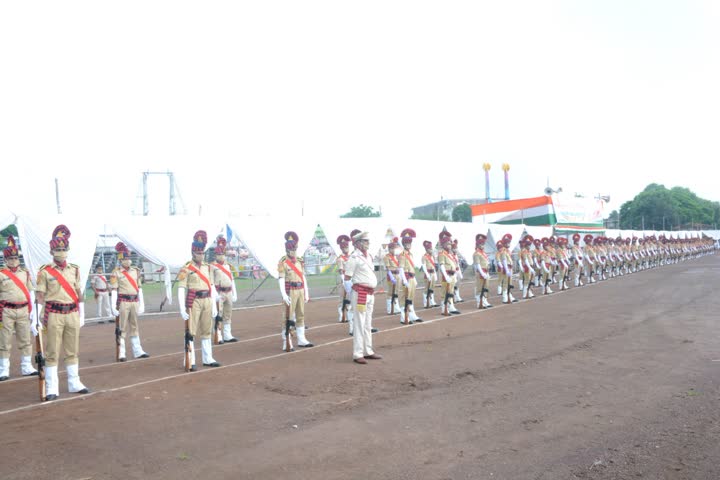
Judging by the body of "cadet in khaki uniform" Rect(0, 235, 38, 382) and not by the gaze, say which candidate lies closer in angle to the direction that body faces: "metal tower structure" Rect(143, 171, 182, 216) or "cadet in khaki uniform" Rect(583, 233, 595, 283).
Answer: the cadet in khaki uniform

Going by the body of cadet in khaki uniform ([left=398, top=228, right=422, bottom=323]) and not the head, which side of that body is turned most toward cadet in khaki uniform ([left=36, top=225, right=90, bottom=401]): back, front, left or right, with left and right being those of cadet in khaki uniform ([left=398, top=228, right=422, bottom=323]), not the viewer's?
right

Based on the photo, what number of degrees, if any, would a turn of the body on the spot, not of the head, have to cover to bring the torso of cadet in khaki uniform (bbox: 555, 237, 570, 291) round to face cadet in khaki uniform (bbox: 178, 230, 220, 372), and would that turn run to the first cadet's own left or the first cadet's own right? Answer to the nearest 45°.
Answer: approximately 45° to the first cadet's own right

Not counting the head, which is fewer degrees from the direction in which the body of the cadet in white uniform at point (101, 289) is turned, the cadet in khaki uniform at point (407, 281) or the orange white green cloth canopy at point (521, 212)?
the cadet in khaki uniform

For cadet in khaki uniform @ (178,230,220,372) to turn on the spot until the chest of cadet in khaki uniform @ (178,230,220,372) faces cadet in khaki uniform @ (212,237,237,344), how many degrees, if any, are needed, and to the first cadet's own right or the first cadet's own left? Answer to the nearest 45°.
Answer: approximately 135° to the first cadet's own left

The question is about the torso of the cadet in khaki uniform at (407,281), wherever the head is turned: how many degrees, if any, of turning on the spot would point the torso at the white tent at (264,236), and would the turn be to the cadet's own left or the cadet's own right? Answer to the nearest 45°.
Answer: approximately 180°

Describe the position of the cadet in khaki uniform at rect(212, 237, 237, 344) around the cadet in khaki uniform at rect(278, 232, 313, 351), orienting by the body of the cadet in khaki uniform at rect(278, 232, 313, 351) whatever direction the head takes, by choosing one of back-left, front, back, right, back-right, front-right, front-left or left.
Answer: back

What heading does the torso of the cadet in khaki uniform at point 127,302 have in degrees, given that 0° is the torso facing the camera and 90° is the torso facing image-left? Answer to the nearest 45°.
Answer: approximately 315°

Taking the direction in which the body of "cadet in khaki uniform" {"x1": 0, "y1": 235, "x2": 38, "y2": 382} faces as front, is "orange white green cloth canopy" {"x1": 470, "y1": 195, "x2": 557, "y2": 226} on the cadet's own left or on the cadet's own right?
on the cadet's own left

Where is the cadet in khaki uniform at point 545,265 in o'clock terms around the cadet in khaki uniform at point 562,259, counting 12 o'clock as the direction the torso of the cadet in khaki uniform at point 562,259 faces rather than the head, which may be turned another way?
the cadet in khaki uniform at point 545,265 is roughly at 2 o'clock from the cadet in khaki uniform at point 562,259.
